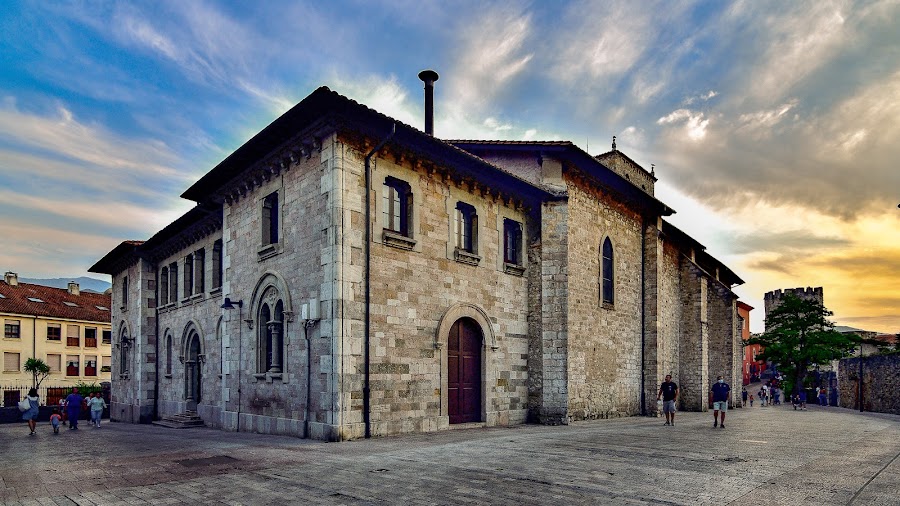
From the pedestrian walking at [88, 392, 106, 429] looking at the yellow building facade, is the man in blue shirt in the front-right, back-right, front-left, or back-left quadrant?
back-right

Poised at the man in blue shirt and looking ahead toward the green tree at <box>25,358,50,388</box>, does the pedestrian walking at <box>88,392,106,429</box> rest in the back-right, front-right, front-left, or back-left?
front-left

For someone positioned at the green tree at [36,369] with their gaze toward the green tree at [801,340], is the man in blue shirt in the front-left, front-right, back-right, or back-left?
front-right

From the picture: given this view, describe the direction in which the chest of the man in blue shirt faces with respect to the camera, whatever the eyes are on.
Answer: toward the camera
